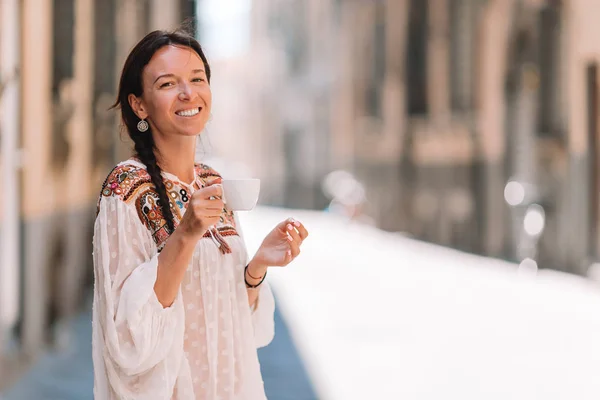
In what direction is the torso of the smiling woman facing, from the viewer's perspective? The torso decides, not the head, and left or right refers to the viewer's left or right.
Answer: facing the viewer and to the right of the viewer
